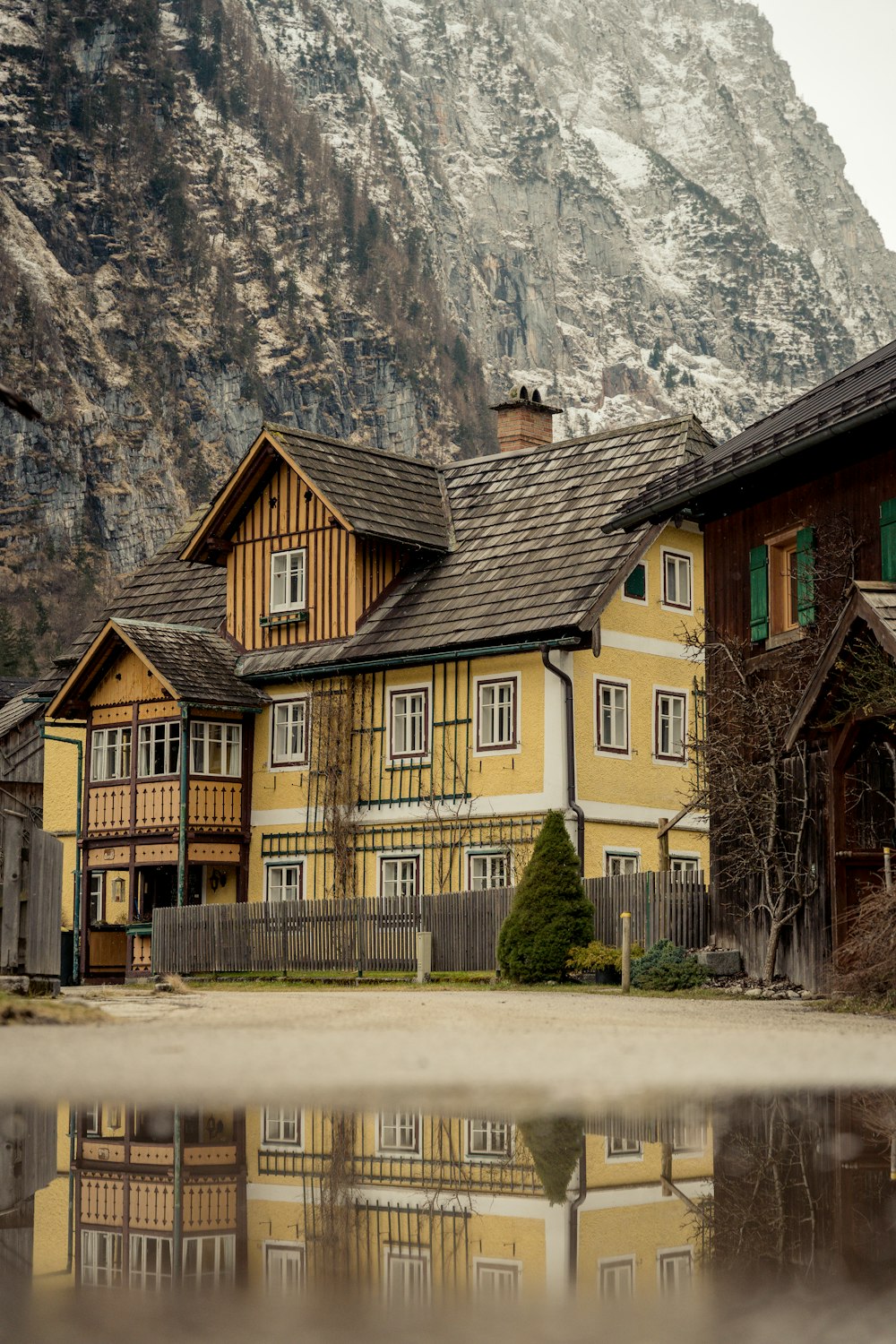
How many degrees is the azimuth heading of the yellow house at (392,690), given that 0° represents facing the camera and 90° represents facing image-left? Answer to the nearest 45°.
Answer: approximately 45°

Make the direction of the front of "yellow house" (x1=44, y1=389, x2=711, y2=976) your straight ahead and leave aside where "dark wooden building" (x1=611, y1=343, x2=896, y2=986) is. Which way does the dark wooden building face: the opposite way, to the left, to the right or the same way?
the same way

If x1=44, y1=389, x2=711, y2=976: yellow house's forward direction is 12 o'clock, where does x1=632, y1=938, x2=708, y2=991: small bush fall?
The small bush is roughly at 10 o'clock from the yellow house.

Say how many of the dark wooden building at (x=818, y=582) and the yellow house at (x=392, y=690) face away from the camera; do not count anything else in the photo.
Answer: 0

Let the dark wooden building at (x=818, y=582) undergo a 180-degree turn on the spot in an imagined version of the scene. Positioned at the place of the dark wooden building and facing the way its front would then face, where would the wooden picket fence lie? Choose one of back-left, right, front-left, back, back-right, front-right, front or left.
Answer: left

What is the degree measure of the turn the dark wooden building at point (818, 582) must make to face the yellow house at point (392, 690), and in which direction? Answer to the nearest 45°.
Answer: approximately 90° to its right

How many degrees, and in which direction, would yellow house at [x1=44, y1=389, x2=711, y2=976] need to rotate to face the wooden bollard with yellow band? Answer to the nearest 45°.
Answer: approximately 45° to its left

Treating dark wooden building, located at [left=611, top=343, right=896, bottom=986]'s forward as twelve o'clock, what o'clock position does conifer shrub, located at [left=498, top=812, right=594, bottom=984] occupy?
The conifer shrub is roughly at 3 o'clock from the dark wooden building.

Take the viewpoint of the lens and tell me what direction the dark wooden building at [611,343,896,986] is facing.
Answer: facing the viewer and to the left of the viewer

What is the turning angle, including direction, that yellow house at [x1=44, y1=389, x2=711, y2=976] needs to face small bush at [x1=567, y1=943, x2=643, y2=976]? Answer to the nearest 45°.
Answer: approximately 45° to its left
